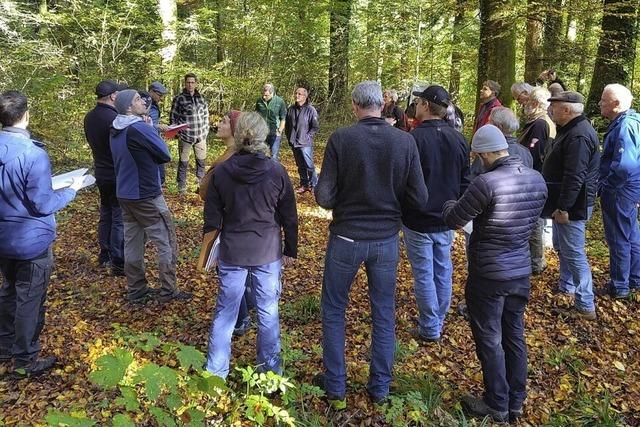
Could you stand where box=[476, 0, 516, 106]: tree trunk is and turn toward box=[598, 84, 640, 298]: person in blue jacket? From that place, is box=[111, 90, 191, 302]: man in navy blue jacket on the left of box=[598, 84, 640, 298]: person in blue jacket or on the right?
right

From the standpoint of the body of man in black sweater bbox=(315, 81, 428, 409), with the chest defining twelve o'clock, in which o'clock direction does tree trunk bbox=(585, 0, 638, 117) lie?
The tree trunk is roughly at 1 o'clock from the man in black sweater.

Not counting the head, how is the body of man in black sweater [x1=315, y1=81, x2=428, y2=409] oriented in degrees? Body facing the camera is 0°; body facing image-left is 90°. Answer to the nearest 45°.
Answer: approximately 180°

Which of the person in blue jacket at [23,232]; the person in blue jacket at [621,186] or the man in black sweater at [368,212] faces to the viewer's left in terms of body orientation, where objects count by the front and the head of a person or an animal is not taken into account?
the person in blue jacket at [621,186]

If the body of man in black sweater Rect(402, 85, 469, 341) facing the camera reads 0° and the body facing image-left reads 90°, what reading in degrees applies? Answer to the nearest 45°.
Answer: approximately 135°

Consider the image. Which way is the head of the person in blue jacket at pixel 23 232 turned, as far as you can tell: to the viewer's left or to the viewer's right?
to the viewer's right

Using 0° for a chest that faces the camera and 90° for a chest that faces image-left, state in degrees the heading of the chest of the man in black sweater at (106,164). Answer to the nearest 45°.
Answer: approximately 225°

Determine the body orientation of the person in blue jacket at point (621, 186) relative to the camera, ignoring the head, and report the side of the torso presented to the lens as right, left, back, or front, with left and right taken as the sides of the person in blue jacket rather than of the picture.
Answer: left

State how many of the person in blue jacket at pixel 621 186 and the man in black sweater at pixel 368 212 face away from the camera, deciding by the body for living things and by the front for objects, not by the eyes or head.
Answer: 1

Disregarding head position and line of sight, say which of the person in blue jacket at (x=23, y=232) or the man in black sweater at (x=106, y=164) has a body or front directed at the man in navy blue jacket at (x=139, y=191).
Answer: the person in blue jacket

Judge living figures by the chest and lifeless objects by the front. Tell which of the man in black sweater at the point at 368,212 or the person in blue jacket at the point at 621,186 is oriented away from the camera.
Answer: the man in black sweater

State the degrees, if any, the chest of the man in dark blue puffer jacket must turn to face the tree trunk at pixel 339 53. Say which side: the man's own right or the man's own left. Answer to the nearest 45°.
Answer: approximately 45° to the man's own right

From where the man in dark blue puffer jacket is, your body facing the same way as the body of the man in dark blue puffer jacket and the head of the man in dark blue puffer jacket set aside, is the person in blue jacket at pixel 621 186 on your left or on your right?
on your right

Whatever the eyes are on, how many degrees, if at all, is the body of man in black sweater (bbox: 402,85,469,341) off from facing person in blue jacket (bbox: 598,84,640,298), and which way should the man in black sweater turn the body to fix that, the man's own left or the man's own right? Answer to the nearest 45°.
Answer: approximately 90° to the man's own right
